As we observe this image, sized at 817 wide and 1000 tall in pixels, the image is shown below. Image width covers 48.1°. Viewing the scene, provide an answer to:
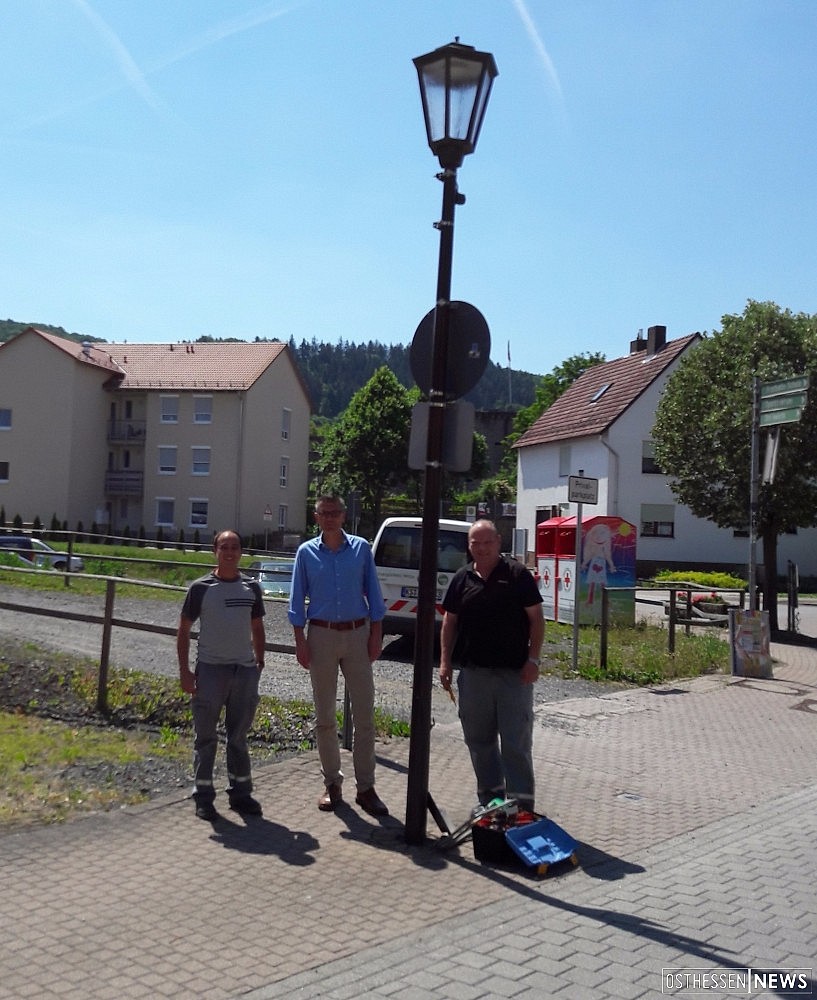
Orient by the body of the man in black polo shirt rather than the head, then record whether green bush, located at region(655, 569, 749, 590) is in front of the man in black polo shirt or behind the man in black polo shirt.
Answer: behind

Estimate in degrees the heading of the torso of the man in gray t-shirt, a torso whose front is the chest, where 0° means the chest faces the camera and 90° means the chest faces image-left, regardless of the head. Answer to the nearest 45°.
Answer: approximately 0°

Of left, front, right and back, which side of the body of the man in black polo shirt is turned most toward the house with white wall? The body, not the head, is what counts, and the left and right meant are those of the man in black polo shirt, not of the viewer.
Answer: back

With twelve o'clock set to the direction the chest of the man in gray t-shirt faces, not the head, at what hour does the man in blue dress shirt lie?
The man in blue dress shirt is roughly at 9 o'clock from the man in gray t-shirt.

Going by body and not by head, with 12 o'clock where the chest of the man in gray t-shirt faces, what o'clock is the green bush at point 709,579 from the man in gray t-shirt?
The green bush is roughly at 7 o'clock from the man in gray t-shirt.

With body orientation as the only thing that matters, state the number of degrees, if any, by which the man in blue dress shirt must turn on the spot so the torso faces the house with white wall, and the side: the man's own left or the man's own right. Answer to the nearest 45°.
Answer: approximately 180°

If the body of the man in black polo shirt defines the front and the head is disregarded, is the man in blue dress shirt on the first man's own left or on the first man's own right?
on the first man's own right

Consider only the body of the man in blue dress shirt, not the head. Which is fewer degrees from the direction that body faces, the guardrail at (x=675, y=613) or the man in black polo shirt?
the man in black polo shirt
